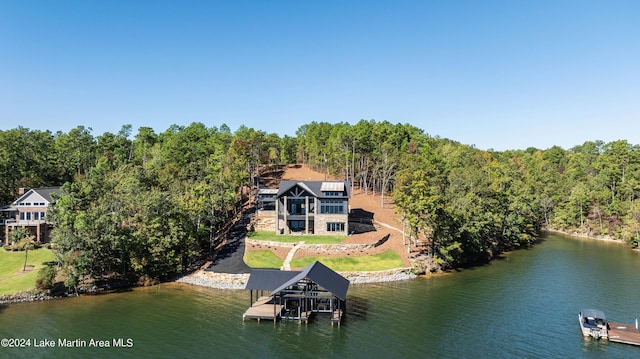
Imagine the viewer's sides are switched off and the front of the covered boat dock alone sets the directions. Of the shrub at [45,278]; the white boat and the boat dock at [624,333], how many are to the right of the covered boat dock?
1

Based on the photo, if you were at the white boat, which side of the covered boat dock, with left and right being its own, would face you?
left

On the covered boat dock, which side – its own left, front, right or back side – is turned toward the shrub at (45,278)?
right

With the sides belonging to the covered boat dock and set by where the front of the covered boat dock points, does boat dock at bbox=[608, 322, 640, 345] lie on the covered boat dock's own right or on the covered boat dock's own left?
on the covered boat dock's own left

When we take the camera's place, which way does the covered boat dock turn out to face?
facing the viewer
